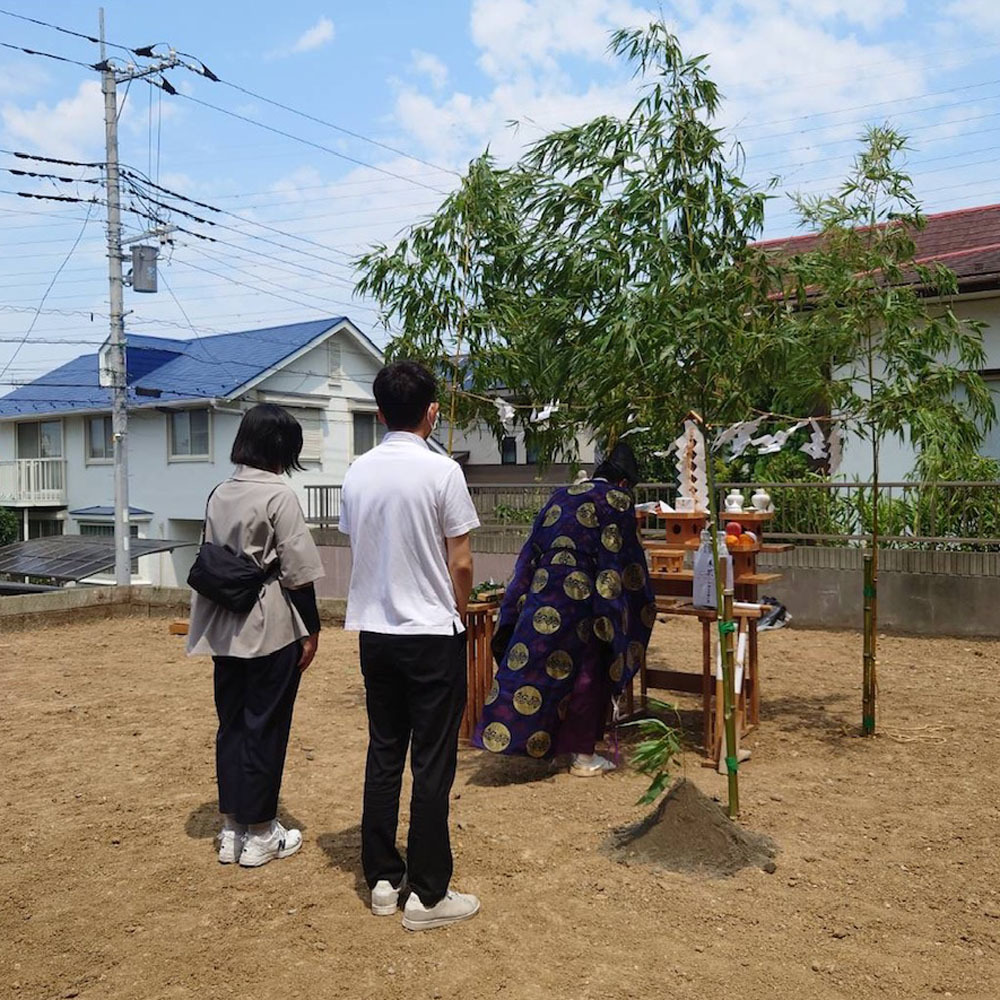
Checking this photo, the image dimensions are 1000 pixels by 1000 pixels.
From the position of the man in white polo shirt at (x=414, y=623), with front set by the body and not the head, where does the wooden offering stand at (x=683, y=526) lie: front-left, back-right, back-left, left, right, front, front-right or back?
front

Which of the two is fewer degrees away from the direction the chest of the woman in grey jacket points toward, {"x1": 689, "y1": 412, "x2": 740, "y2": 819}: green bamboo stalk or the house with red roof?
the house with red roof

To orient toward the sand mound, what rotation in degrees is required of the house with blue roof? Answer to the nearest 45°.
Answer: approximately 45° to its left

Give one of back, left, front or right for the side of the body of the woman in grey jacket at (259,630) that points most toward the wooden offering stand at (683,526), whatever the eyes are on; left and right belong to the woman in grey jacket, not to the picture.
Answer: front

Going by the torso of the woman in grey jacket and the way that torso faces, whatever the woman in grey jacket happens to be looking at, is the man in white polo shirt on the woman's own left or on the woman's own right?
on the woman's own right

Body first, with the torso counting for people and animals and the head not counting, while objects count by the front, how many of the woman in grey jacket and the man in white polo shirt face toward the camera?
0

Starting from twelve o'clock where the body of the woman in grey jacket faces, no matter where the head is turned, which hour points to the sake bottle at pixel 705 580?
The sake bottle is roughly at 1 o'clock from the woman in grey jacket.

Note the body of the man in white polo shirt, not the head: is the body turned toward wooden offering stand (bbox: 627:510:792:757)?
yes

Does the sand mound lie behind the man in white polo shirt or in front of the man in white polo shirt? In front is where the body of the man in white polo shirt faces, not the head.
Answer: in front

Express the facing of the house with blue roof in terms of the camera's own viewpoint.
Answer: facing the viewer and to the left of the viewer

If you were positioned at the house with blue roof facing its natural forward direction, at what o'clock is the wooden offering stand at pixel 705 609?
The wooden offering stand is roughly at 10 o'clock from the house with blue roof.

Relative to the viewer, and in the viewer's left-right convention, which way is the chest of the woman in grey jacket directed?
facing away from the viewer and to the right of the viewer

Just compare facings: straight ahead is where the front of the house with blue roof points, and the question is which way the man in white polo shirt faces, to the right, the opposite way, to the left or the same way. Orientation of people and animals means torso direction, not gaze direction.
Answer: the opposite way

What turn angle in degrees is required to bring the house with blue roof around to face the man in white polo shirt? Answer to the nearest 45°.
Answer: approximately 45° to its left

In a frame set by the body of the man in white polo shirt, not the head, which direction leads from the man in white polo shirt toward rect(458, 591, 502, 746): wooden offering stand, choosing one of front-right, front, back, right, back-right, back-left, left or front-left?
front-left

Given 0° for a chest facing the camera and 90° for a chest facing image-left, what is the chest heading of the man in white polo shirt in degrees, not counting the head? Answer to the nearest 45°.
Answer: approximately 225°

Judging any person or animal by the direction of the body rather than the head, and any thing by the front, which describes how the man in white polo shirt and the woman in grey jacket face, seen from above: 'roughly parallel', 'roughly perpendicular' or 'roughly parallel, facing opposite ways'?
roughly parallel

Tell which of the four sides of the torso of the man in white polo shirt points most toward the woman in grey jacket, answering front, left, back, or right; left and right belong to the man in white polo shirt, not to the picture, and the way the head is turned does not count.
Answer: left

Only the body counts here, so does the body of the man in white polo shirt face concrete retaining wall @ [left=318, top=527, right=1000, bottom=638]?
yes
